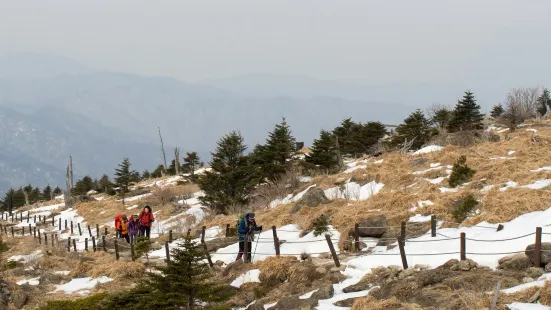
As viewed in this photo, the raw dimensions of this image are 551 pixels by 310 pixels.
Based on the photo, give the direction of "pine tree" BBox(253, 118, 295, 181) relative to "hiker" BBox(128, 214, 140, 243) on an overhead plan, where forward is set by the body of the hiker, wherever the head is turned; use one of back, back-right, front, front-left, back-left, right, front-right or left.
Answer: left

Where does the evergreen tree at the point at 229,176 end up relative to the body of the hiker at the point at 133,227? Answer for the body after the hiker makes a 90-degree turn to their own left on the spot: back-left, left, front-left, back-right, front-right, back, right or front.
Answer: front

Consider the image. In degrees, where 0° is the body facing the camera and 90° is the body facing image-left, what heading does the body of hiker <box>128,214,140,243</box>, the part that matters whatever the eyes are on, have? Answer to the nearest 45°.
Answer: approximately 315°

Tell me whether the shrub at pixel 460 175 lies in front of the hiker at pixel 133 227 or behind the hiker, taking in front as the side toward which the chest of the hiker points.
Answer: in front

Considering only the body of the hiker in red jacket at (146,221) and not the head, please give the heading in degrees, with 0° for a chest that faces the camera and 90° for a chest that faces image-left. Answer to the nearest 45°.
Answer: approximately 0°

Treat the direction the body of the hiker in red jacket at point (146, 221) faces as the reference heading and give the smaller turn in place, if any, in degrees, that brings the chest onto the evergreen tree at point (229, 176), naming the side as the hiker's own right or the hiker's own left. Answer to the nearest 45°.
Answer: approximately 135° to the hiker's own left

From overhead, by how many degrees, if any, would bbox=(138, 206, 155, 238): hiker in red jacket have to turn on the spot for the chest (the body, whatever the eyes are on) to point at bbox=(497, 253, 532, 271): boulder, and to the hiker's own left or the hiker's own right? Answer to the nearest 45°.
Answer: approximately 45° to the hiker's own left

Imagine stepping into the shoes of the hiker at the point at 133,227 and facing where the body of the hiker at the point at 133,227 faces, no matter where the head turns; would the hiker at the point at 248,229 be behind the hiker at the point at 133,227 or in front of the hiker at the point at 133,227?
in front
